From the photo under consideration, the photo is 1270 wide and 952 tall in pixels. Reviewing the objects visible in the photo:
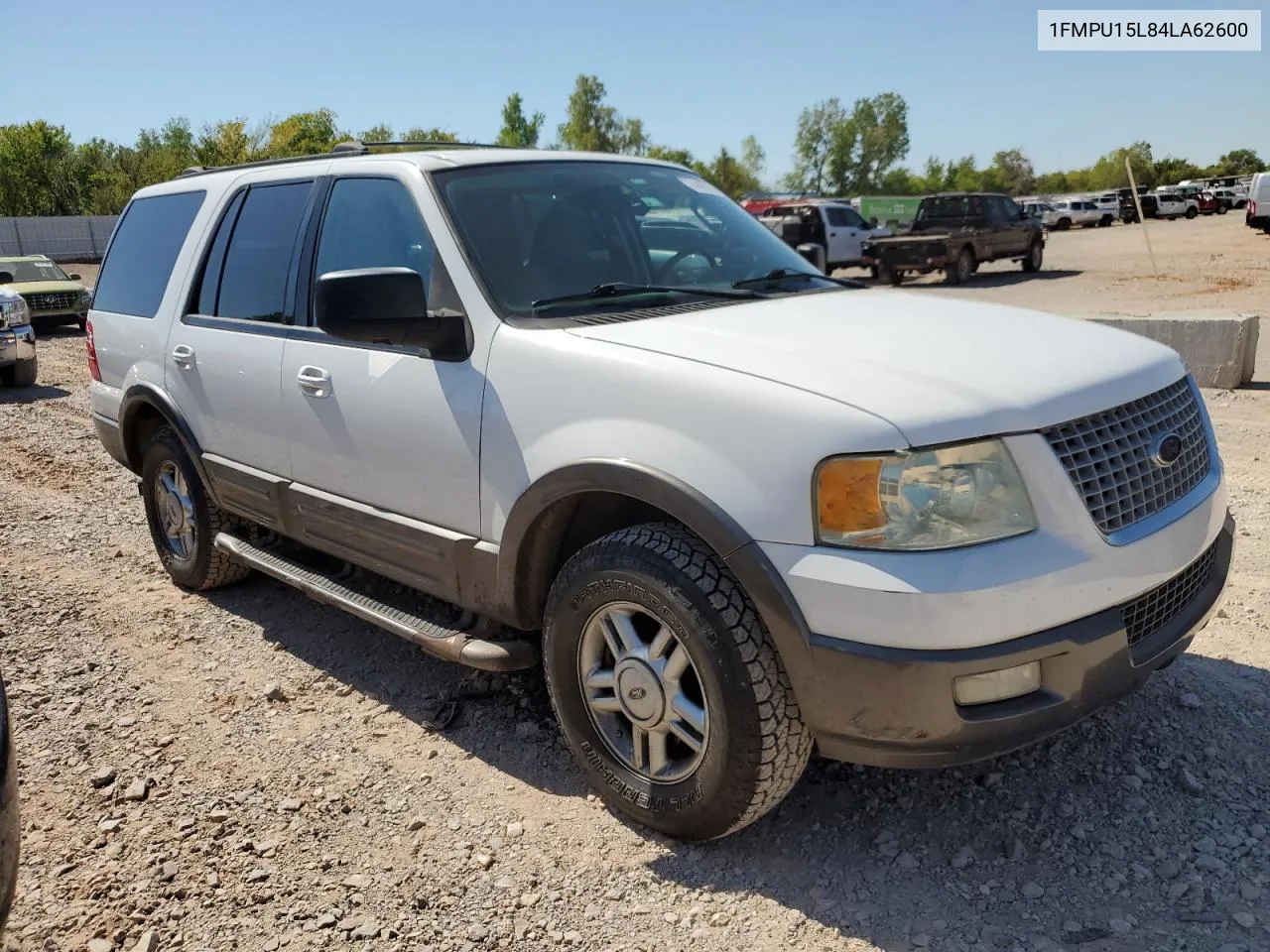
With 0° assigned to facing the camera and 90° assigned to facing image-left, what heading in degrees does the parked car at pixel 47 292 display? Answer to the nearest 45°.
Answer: approximately 315°

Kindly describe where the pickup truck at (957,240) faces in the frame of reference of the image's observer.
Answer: facing away from the viewer and to the right of the viewer

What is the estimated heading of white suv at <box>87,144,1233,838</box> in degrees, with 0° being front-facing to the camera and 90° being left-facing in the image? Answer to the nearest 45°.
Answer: approximately 315°

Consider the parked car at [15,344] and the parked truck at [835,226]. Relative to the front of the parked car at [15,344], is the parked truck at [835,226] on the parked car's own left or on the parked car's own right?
on the parked car's own left

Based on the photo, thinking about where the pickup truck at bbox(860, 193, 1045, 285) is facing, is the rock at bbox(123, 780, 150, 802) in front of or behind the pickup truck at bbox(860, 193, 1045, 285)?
behind

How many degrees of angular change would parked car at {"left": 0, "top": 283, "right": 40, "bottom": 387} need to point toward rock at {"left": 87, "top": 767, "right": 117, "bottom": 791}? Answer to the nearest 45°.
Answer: approximately 45° to its right

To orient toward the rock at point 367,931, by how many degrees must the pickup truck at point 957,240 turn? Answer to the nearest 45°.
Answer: approximately 135° to its right

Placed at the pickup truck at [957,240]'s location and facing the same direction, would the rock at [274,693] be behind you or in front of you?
behind

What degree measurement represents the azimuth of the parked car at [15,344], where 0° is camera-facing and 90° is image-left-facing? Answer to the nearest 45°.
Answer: approximately 315°

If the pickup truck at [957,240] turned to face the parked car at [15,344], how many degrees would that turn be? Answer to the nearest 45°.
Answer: approximately 180°
